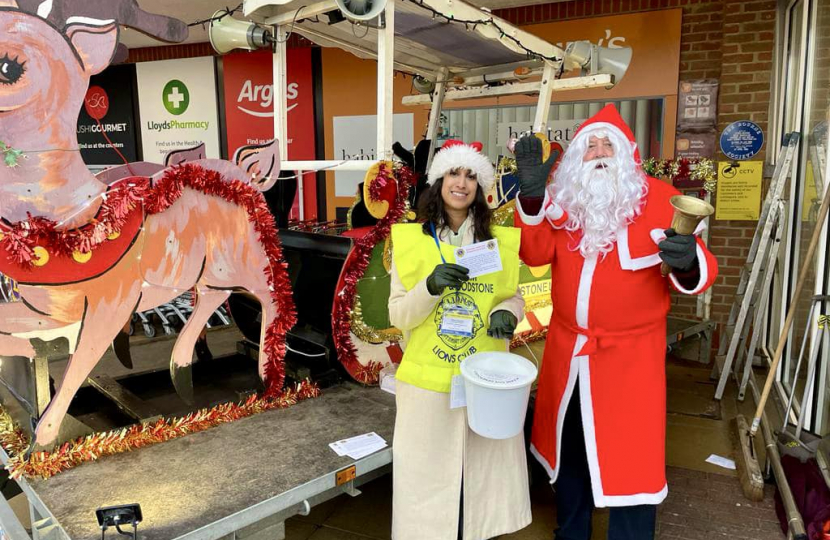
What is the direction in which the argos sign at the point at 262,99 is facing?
toward the camera

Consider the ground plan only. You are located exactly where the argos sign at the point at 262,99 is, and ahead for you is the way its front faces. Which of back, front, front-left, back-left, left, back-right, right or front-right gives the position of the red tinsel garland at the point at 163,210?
front

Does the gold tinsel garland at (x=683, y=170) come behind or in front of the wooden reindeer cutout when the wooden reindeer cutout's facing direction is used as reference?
behind

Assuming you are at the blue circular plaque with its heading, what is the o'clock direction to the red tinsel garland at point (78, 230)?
The red tinsel garland is roughly at 1 o'clock from the blue circular plaque.

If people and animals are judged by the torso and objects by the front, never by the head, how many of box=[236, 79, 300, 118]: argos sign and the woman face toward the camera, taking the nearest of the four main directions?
2

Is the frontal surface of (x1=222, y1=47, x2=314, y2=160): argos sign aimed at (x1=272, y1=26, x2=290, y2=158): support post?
yes

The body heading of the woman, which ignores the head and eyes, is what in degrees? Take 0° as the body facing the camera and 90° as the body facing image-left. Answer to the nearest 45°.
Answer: approximately 0°

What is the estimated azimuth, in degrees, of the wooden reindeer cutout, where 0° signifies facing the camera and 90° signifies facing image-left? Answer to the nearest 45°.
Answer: approximately 90°

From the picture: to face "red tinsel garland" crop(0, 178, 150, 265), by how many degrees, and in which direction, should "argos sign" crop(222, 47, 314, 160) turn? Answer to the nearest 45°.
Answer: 0° — it already faces it

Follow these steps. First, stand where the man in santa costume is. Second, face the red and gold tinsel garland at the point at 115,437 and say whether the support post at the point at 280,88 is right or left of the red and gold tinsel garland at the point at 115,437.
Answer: right

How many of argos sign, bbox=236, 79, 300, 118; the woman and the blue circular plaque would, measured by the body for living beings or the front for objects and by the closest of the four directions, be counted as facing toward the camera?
3

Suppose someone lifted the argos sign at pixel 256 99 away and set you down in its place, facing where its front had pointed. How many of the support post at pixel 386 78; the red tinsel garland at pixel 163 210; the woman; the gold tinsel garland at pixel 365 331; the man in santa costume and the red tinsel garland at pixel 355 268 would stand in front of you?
6

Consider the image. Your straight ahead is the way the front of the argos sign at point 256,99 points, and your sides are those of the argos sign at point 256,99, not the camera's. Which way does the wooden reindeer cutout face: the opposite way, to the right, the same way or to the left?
to the right
